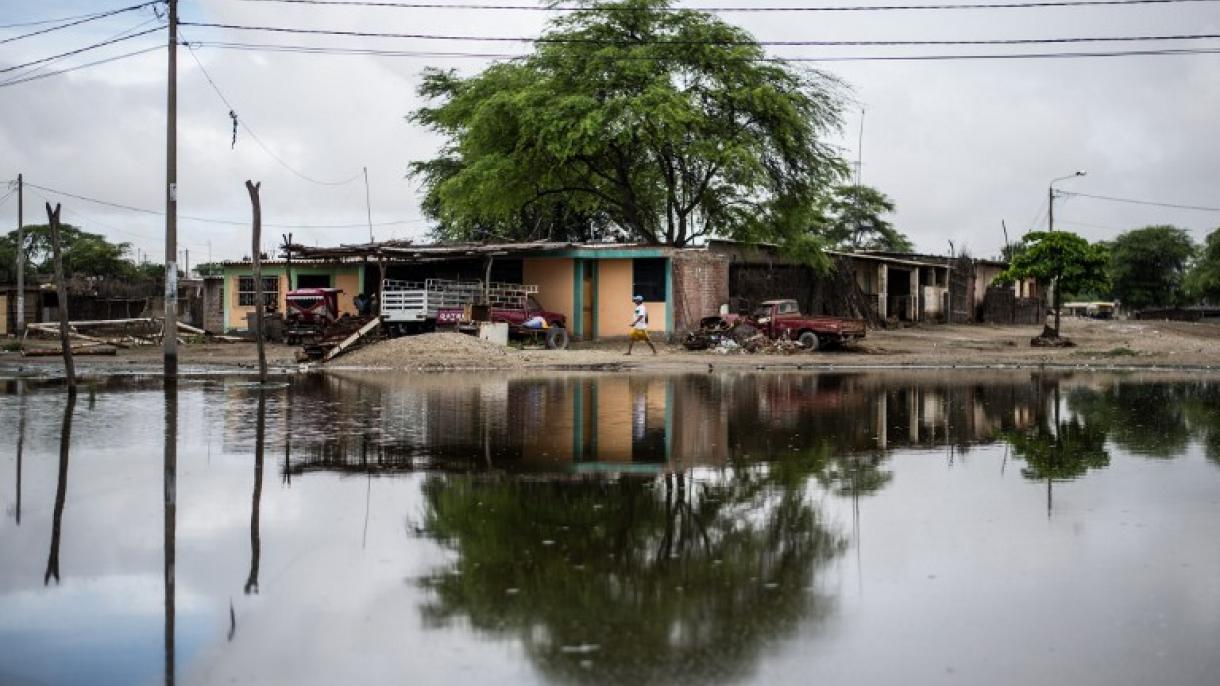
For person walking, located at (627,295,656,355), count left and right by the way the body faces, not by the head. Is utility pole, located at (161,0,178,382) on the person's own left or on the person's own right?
on the person's own left

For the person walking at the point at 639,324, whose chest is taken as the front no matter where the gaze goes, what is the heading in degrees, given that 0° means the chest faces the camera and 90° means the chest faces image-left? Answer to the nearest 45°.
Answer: approximately 90°

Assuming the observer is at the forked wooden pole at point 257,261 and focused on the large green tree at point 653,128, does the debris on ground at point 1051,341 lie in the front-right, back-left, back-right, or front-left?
front-right

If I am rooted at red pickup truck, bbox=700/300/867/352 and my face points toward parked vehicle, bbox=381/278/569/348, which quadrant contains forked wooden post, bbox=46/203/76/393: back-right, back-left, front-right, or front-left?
front-left

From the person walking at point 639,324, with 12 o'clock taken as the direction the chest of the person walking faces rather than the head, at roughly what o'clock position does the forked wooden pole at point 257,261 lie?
The forked wooden pole is roughly at 10 o'clock from the person walking.

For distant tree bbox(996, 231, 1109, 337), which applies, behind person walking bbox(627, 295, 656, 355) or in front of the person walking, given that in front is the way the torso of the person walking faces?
behind

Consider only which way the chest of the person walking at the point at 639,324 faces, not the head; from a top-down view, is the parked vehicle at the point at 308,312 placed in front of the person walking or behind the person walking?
in front

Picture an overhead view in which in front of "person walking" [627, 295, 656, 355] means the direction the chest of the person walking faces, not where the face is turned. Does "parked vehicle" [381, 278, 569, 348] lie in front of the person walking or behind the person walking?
in front

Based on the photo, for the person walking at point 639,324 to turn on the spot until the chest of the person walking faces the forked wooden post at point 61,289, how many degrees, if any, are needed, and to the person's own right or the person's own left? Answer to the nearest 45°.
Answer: approximately 45° to the person's own left

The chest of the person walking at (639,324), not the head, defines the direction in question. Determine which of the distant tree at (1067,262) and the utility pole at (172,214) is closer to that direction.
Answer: the utility pole

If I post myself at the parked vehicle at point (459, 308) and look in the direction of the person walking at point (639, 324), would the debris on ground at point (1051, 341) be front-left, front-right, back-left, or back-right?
front-left

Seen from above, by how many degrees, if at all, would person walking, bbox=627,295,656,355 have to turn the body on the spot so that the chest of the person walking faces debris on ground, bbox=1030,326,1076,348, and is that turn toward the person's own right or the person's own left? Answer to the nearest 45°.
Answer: approximately 135° to the person's own right

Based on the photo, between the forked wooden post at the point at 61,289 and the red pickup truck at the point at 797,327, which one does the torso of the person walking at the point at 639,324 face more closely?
the forked wooden post
